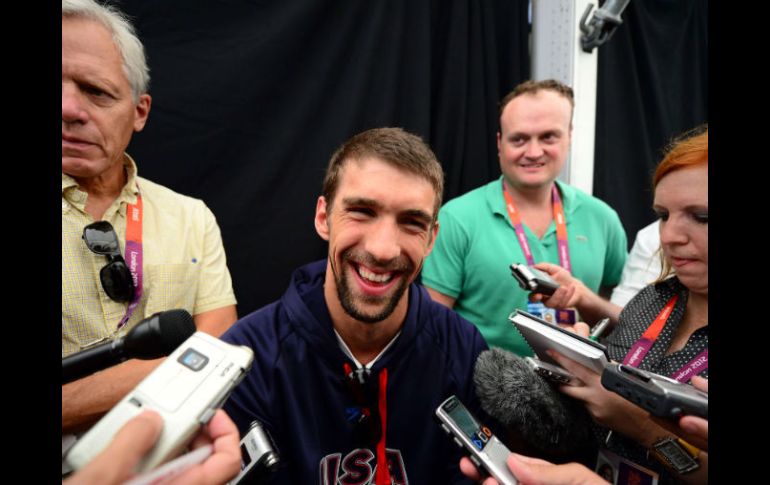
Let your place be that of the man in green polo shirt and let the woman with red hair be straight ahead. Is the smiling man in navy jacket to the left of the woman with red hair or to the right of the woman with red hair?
right

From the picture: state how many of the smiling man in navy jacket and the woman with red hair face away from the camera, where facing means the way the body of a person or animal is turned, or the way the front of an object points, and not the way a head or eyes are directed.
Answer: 0

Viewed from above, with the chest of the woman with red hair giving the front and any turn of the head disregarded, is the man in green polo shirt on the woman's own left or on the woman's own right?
on the woman's own right

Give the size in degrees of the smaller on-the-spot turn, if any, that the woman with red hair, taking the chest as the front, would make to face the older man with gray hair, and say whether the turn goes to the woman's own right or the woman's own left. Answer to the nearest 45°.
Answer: approximately 45° to the woman's own right

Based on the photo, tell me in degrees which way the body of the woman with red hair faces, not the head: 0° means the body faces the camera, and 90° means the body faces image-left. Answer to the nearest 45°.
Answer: approximately 45°

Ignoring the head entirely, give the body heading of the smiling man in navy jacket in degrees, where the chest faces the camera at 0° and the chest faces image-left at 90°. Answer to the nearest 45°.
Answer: approximately 0°

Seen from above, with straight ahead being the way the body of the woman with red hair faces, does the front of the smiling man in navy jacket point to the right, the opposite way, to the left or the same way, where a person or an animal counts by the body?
to the left

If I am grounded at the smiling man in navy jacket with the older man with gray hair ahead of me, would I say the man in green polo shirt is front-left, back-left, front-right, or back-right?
back-right
